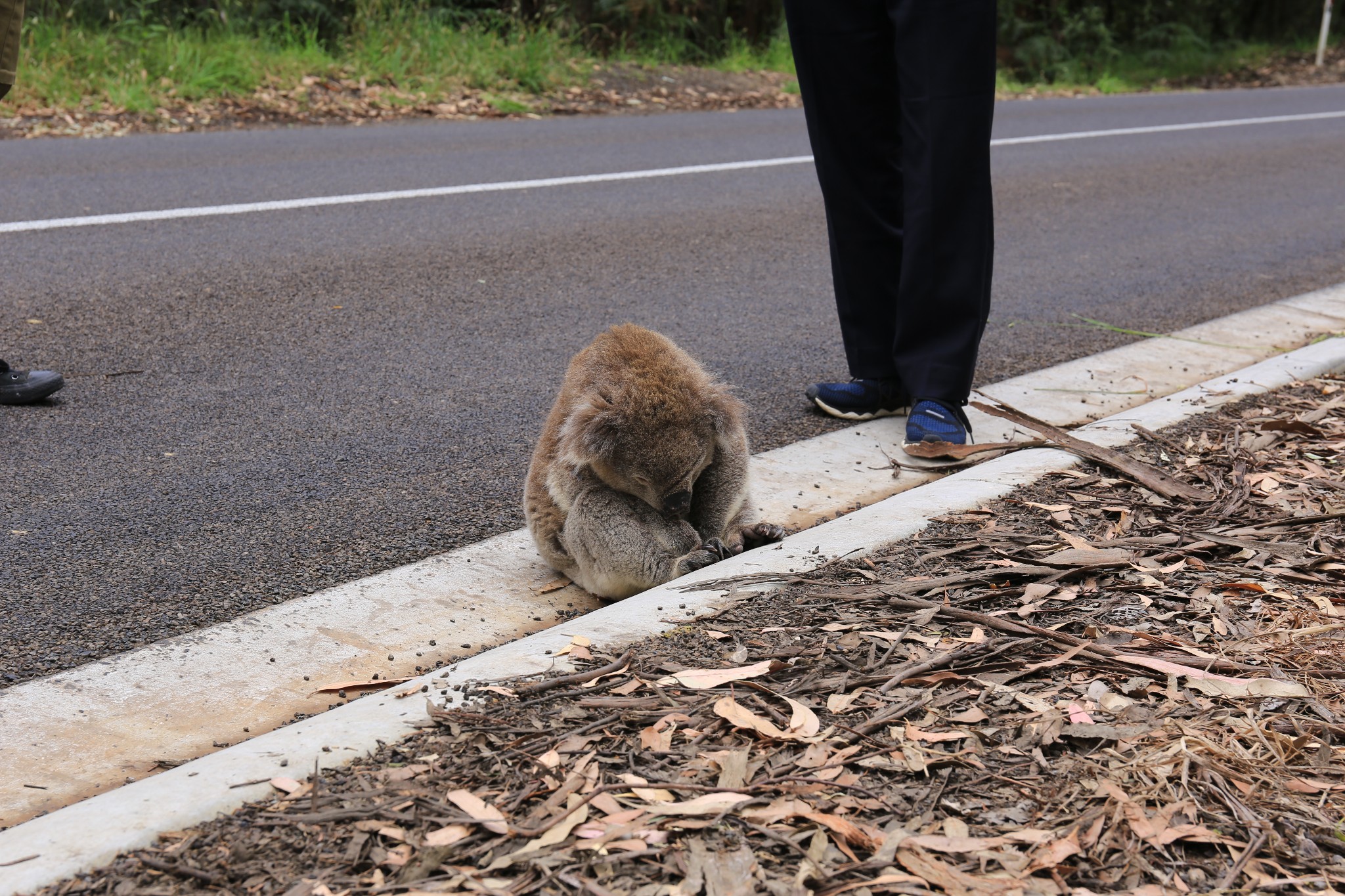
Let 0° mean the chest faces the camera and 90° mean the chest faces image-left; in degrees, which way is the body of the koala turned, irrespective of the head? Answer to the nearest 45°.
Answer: approximately 315°

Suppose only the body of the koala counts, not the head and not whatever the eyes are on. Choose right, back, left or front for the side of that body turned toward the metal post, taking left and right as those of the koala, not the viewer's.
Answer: left
